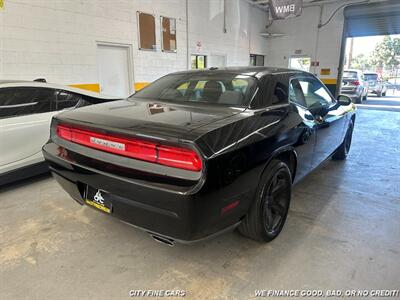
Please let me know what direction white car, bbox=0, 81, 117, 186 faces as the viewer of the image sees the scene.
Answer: facing the viewer and to the left of the viewer

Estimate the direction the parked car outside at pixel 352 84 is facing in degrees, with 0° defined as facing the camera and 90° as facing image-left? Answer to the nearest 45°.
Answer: approximately 225°

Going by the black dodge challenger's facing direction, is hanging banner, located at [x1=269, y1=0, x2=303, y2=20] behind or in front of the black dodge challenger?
in front

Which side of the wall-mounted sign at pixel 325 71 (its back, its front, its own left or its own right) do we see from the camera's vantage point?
front

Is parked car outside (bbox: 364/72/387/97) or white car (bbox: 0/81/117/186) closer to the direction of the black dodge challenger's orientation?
the parked car outside

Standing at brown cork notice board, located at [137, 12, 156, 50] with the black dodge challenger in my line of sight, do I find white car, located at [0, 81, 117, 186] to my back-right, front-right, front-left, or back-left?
front-right

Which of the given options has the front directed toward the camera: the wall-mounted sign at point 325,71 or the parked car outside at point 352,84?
the wall-mounted sign

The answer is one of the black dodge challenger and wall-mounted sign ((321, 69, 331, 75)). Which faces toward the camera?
the wall-mounted sign

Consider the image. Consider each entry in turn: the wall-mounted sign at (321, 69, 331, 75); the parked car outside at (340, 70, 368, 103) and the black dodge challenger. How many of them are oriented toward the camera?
1

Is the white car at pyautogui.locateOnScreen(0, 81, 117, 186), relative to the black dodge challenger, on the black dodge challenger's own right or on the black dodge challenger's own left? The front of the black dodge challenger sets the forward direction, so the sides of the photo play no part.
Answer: on the black dodge challenger's own left

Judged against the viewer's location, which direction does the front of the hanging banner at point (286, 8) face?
facing the viewer

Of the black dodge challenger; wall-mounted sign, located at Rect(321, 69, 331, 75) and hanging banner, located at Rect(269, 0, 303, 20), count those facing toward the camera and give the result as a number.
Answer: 2
